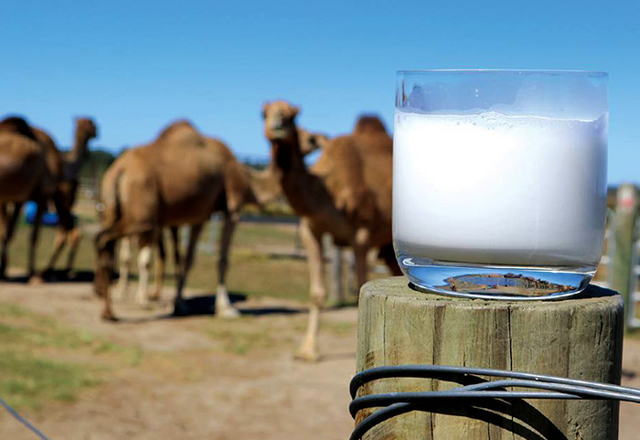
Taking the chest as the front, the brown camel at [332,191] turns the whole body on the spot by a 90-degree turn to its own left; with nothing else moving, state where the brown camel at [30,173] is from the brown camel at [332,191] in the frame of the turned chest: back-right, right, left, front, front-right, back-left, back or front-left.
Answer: back

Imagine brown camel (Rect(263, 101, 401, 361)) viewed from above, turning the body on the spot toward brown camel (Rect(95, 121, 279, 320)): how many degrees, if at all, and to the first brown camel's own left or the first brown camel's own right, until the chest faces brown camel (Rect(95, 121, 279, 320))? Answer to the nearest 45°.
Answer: approximately 90° to the first brown camel's own right

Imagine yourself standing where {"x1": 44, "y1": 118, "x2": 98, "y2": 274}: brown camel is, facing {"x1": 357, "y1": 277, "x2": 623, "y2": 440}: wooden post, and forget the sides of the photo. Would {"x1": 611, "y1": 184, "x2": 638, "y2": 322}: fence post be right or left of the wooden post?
left

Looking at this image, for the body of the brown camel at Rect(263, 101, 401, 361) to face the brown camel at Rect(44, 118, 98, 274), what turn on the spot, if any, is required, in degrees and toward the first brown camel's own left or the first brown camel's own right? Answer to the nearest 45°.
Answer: approximately 90° to the first brown camel's own right

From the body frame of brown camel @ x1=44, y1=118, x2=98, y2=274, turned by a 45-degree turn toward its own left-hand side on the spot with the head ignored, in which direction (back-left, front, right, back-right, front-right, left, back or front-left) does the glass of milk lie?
back-right

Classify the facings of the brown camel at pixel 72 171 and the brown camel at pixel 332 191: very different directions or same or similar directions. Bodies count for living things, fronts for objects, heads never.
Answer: very different directions

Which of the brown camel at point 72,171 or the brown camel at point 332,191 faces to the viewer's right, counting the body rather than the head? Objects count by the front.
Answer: the brown camel at point 72,171

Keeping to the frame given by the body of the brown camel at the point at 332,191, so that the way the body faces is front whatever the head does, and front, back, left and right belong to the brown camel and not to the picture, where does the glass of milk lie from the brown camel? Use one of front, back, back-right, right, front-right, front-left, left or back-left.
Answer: front-left

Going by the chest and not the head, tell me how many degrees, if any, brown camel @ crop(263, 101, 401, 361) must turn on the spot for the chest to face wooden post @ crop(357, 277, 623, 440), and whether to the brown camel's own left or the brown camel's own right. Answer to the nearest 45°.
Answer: approximately 45° to the brown camel's own left

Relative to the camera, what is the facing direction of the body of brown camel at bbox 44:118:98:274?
to the viewer's right
